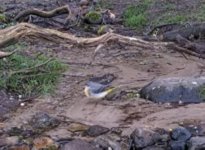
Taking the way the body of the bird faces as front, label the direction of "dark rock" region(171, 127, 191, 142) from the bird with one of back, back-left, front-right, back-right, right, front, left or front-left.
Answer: back-left

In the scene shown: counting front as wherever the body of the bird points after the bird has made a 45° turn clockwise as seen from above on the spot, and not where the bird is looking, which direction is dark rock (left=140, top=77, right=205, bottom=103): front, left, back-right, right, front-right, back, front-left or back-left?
back-right

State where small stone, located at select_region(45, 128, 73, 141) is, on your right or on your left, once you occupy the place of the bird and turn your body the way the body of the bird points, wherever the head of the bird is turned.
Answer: on your left

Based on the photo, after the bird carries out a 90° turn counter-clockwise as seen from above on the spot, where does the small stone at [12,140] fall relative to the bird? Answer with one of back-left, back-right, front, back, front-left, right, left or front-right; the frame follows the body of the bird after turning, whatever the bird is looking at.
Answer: front-right

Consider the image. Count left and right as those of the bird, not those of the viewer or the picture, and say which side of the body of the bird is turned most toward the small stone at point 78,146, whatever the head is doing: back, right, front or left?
left

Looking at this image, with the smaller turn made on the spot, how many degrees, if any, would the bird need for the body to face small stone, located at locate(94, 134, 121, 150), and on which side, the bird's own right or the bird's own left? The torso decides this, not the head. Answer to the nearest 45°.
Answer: approximately 90° to the bird's own left

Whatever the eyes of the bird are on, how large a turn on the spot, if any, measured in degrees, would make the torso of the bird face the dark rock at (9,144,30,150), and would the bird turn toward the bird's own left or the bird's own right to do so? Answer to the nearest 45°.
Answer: approximately 45° to the bird's own left

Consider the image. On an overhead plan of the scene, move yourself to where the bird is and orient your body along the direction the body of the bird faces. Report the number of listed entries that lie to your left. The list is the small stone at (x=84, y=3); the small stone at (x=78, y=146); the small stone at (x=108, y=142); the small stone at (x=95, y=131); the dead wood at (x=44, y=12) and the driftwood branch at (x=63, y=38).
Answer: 3

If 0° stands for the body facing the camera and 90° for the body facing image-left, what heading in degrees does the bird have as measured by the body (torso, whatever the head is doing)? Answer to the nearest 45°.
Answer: approximately 90°

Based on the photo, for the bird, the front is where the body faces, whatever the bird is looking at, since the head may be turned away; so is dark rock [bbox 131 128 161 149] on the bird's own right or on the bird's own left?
on the bird's own left

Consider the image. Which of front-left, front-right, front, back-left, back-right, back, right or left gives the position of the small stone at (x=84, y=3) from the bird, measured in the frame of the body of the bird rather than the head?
right

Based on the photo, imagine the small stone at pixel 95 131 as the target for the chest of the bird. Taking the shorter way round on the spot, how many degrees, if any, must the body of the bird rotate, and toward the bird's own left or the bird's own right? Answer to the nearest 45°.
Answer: approximately 90° to the bird's own left

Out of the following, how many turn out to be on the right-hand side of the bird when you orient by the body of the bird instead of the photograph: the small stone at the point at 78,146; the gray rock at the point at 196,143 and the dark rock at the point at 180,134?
0

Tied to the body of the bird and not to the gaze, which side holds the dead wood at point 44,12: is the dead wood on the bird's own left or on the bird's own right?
on the bird's own right

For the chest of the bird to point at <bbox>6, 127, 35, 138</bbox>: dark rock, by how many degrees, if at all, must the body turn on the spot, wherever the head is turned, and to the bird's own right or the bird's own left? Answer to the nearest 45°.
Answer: approximately 45° to the bird's own left

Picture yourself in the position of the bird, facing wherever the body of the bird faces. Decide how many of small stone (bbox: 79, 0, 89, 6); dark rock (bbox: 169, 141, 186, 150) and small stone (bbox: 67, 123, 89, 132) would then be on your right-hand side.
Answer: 1
